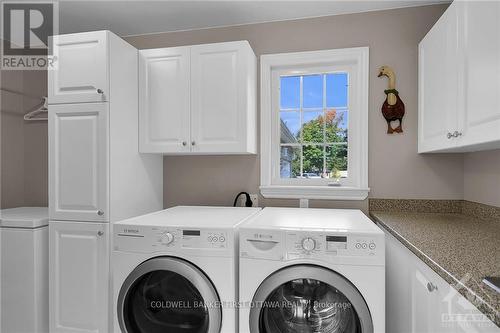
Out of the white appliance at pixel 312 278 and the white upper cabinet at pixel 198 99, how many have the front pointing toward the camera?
2

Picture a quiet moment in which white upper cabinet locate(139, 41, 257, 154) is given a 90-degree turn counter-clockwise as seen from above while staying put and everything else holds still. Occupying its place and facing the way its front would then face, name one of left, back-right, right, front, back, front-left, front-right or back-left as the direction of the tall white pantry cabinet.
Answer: back

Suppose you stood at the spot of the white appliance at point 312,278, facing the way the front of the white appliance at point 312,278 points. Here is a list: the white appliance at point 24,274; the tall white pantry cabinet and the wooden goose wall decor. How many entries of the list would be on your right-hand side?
2

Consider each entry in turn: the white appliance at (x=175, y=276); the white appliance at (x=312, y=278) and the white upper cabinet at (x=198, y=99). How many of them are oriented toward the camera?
3

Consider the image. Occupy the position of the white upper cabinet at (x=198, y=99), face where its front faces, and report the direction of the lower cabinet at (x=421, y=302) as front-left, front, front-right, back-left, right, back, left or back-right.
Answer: front-left

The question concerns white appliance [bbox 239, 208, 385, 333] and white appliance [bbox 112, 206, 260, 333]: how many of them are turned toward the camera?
2

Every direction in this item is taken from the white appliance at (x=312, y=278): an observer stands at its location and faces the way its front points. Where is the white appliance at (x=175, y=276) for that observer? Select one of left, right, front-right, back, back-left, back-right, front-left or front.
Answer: right

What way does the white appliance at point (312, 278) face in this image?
toward the camera

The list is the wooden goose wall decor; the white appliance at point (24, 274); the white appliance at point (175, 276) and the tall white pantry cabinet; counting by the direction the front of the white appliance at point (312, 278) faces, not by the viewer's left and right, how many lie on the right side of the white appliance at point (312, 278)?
3

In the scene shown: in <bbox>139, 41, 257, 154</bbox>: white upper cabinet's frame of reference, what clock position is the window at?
The window is roughly at 9 o'clock from the white upper cabinet.

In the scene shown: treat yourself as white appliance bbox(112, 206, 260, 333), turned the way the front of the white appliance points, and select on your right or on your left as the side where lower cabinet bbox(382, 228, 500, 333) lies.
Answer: on your left

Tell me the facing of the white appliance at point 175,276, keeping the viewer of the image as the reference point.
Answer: facing the viewer

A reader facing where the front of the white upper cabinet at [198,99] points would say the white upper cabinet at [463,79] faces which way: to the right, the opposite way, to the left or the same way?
to the right

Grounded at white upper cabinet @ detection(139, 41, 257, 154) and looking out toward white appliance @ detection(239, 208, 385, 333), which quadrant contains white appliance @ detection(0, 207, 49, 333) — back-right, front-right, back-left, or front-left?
back-right

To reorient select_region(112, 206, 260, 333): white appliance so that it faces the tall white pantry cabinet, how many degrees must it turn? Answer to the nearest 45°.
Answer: approximately 135° to its right

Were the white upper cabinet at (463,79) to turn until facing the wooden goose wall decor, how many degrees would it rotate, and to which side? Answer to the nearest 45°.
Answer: approximately 90° to its right

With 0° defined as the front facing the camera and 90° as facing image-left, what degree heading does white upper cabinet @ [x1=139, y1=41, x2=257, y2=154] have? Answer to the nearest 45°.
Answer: approximately 0°

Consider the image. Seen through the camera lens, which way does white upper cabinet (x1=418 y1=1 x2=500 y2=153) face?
facing the viewer and to the left of the viewer
